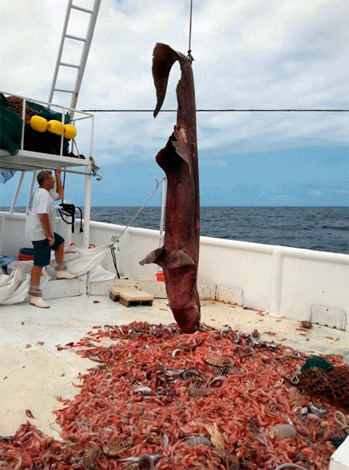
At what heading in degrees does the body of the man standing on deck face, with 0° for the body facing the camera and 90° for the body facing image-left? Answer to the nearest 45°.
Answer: approximately 270°

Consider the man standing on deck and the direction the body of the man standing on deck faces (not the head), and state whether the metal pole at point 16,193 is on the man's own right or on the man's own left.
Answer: on the man's own left

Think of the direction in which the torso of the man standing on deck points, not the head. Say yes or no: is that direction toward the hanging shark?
no

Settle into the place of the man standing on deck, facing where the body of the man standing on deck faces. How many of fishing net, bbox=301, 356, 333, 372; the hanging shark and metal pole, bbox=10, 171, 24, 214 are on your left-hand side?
1

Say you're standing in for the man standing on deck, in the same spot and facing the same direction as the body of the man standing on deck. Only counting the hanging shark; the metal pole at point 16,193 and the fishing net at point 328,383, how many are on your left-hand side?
1

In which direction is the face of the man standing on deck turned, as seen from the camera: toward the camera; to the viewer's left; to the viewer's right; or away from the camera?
to the viewer's right
